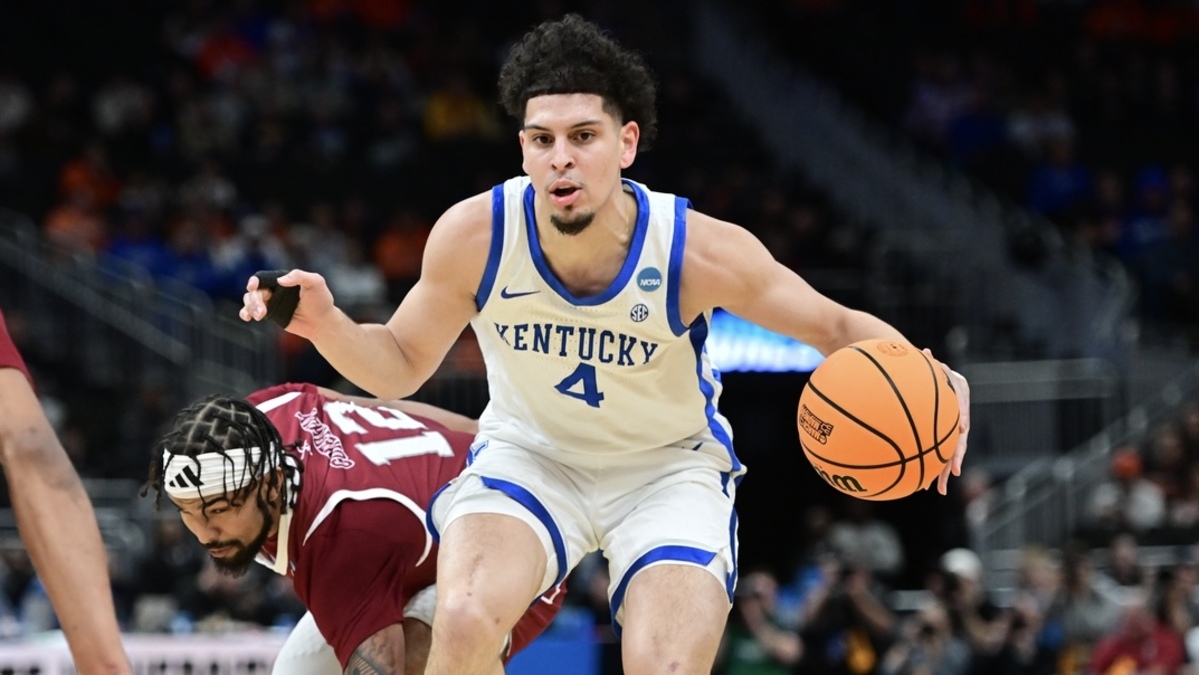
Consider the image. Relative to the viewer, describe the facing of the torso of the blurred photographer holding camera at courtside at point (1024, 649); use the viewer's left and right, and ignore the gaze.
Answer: facing the viewer

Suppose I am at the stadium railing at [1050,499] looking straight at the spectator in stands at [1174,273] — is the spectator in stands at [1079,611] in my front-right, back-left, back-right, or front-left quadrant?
back-right

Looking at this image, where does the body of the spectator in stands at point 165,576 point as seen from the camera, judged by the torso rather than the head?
toward the camera

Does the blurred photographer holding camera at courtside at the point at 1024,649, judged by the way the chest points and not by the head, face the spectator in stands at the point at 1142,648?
no

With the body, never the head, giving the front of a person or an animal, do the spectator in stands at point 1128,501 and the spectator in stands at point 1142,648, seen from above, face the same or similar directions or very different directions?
same or similar directions

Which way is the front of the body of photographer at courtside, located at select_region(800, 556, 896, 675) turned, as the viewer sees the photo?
toward the camera

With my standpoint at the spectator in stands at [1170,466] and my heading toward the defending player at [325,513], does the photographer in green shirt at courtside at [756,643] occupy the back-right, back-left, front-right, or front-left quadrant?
front-right

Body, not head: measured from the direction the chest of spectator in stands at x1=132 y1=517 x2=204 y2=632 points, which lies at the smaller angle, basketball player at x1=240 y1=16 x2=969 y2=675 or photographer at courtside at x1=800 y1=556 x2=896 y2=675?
the basketball player

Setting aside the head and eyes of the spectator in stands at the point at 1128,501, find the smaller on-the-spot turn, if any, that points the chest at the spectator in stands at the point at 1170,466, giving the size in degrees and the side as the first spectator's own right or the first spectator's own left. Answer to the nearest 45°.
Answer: approximately 135° to the first spectator's own left

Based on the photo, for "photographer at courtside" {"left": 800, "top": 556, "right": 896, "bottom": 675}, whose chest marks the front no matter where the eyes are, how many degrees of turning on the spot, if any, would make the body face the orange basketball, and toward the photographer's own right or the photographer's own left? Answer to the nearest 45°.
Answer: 0° — they already face it

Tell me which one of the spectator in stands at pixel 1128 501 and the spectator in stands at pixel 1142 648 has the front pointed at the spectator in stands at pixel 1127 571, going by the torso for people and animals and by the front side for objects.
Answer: the spectator in stands at pixel 1128 501

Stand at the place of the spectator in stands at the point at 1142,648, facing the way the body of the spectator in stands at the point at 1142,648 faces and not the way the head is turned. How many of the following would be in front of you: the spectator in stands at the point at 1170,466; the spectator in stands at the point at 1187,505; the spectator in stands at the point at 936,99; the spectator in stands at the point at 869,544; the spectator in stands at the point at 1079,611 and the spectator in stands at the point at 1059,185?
0

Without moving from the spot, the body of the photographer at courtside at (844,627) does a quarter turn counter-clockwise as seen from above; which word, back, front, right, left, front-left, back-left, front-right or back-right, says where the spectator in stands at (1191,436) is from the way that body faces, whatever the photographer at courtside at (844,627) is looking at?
front-left

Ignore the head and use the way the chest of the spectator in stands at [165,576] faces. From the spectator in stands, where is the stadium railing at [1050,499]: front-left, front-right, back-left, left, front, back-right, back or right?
left
